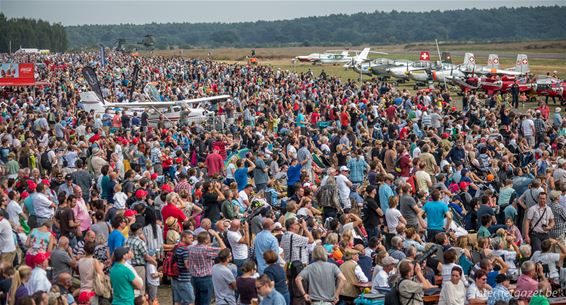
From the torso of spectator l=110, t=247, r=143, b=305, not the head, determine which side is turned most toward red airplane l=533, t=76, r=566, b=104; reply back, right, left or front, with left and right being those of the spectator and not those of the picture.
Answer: front

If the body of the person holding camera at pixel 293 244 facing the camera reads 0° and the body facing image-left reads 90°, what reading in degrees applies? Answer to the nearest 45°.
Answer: approximately 225°

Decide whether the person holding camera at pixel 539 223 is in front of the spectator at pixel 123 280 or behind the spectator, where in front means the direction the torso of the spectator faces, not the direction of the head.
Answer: in front

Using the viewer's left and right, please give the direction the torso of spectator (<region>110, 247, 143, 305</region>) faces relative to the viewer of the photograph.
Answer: facing away from the viewer and to the right of the viewer

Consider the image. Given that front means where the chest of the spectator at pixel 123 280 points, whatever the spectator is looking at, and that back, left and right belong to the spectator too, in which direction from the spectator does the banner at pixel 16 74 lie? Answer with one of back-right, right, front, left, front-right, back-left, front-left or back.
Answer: front-left

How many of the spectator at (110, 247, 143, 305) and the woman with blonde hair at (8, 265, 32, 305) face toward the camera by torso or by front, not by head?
0

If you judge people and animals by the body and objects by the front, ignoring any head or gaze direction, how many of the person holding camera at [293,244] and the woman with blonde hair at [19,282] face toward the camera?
0

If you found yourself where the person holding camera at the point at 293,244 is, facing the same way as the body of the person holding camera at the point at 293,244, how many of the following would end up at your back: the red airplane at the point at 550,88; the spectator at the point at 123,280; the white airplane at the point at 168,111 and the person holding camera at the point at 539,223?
1

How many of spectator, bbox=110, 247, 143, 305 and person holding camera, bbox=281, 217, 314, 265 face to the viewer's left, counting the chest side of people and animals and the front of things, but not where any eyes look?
0

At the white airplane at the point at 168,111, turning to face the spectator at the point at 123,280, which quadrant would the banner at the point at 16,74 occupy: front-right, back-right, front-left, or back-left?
back-right

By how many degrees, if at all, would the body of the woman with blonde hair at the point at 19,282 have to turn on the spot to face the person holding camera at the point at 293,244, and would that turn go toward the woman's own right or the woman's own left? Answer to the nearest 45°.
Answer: approximately 45° to the woman's own right

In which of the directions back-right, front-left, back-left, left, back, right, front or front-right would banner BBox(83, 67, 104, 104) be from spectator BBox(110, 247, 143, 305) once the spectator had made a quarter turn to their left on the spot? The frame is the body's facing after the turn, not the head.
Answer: front-right

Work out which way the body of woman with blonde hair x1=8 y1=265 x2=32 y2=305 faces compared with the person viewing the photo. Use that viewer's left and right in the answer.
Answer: facing away from the viewer and to the right of the viewer

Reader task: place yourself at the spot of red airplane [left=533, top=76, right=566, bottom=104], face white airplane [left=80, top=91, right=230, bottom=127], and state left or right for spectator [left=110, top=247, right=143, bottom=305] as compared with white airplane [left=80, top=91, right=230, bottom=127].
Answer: left
